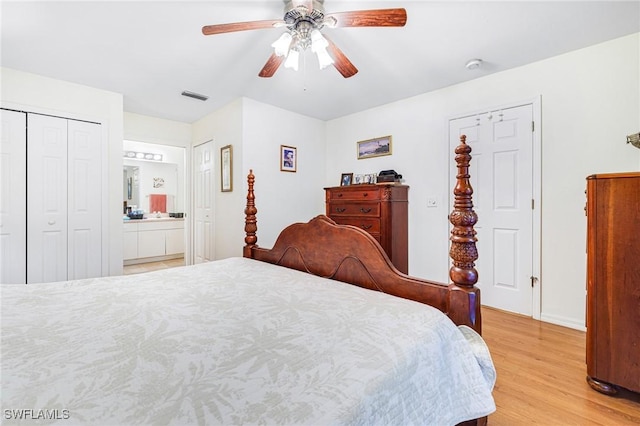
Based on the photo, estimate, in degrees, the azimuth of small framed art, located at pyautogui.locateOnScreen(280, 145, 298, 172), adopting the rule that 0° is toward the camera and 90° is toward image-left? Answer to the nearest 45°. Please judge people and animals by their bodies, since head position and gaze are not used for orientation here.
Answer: approximately 315°

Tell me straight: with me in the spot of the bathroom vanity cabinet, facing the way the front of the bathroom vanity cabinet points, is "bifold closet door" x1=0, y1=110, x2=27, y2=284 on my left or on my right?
on my right

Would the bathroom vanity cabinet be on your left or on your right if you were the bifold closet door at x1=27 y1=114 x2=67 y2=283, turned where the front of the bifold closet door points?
on your left

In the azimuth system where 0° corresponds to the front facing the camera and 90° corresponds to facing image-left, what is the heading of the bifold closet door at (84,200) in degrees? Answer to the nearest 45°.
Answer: approximately 315°
